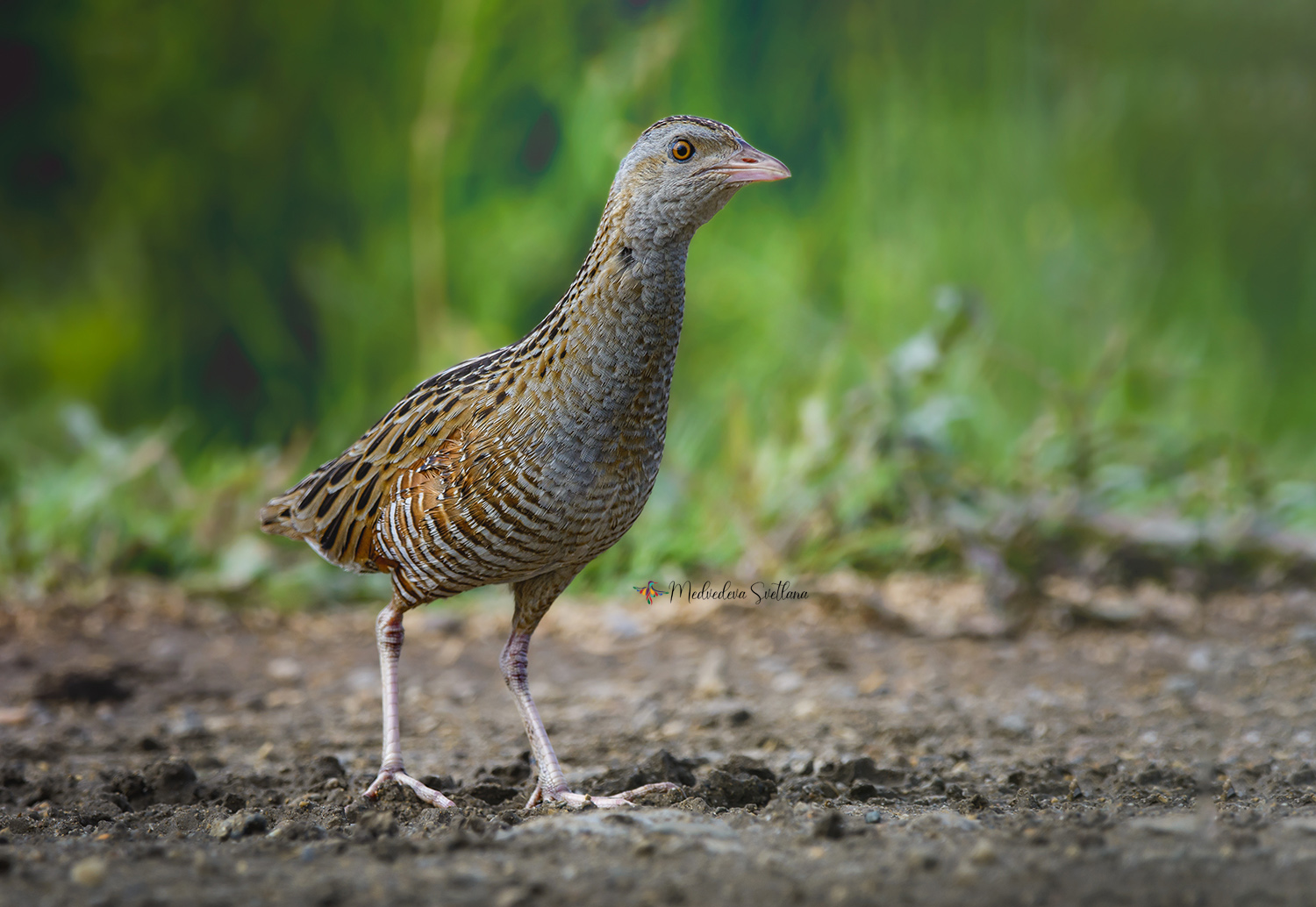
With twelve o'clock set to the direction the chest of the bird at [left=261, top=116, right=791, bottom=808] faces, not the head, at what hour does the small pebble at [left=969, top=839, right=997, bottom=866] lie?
The small pebble is roughly at 2 o'clock from the bird.

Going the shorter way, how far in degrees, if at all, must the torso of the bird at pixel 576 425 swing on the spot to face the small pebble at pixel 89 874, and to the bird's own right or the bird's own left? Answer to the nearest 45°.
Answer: approximately 135° to the bird's own right

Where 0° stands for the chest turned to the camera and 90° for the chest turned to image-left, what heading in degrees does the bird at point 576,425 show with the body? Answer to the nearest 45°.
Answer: approximately 270°
